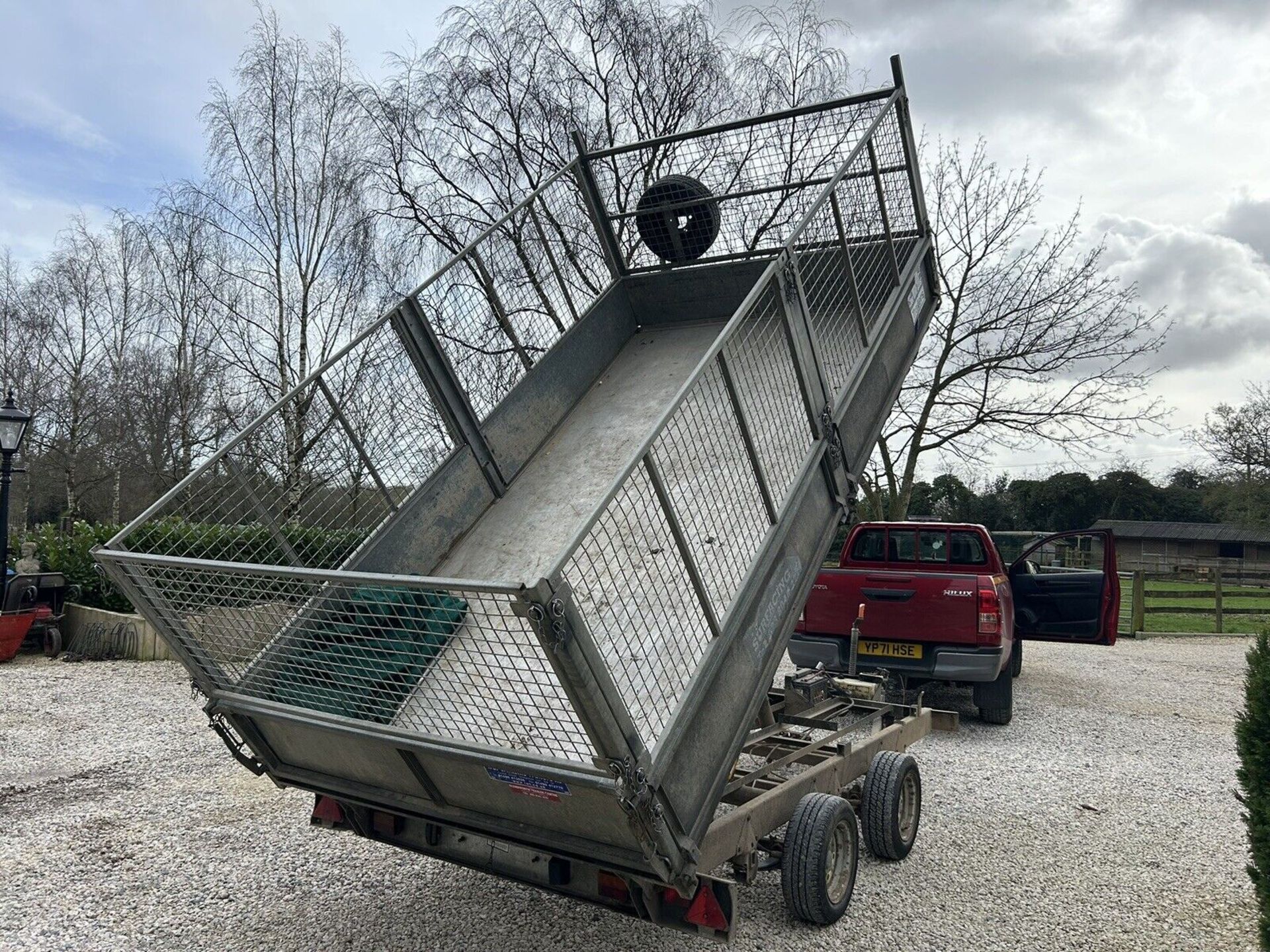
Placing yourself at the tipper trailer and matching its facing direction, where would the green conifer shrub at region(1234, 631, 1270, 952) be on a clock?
The green conifer shrub is roughly at 2 o'clock from the tipper trailer.

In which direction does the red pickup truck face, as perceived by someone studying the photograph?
facing away from the viewer

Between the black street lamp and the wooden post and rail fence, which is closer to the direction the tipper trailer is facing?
the wooden post and rail fence

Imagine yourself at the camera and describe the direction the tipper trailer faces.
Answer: facing away from the viewer and to the right of the viewer

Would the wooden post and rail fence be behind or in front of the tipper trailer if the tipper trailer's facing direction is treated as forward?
in front

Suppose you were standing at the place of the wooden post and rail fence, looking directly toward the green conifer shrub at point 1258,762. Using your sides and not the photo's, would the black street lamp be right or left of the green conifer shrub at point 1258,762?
right

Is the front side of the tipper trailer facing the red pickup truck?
yes

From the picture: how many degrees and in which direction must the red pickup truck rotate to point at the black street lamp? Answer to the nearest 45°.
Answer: approximately 90° to its left

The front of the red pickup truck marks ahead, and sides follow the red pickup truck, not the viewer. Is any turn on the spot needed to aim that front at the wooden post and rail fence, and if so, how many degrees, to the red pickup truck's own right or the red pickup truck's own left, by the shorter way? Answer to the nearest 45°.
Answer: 0° — it already faces it

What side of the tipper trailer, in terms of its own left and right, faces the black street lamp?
left

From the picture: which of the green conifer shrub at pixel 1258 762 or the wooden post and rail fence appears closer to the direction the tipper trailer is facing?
the wooden post and rail fence
